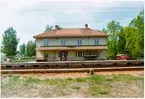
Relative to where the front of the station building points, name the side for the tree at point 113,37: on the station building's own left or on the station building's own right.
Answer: on the station building's own left

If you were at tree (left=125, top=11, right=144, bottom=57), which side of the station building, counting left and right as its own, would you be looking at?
left

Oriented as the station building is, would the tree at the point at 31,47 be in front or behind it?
behind

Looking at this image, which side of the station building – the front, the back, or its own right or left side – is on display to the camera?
front
